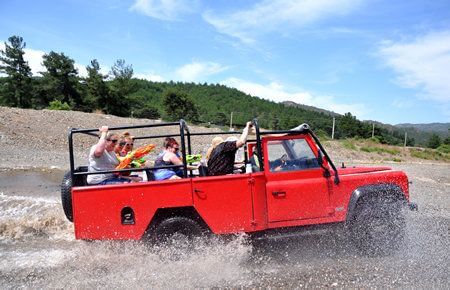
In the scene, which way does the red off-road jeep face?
to the viewer's right

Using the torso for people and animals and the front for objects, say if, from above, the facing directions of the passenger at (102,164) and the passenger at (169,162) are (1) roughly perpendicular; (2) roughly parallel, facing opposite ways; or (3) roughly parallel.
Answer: roughly parallel
